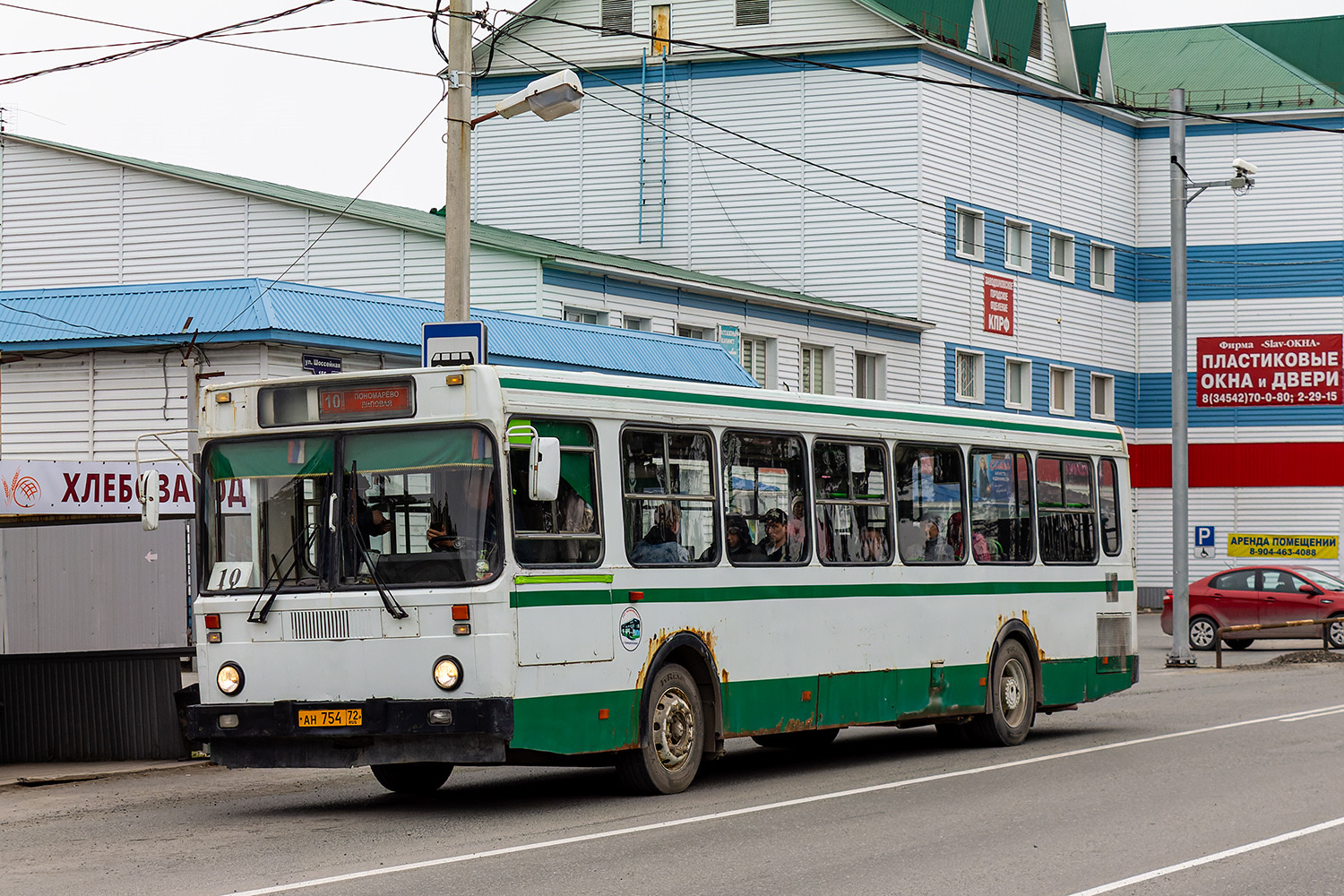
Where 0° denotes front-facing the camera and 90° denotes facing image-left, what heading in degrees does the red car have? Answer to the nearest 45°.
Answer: approximately 270°

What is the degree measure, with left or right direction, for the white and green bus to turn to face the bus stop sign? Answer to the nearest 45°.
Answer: approximately 135° to its right

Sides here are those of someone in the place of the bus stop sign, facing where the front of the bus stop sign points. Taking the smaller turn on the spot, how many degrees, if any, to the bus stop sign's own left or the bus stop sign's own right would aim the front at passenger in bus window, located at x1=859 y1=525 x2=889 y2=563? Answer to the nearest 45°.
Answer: approximately 90° to the bus stop sign's own left

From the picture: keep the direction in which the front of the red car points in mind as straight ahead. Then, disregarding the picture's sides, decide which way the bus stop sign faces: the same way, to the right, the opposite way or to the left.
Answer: to the right

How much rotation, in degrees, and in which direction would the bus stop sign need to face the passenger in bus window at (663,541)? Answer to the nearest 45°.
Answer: approximately 45° to its left

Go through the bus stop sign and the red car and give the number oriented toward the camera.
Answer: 1

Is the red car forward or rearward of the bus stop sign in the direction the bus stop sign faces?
rearward

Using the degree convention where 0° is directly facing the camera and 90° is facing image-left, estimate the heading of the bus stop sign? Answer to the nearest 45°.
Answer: approximately 0°

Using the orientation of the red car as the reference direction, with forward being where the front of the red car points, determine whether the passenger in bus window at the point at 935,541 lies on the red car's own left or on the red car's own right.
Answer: on the red car's own right

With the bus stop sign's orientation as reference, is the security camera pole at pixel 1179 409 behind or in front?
behind

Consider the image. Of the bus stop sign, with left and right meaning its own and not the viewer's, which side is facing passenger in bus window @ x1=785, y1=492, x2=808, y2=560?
left
